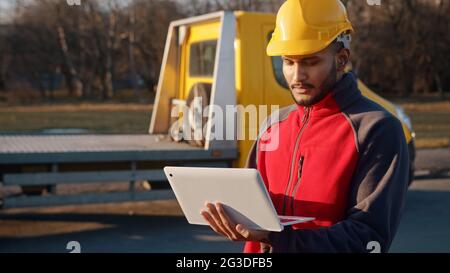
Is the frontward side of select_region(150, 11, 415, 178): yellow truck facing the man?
no

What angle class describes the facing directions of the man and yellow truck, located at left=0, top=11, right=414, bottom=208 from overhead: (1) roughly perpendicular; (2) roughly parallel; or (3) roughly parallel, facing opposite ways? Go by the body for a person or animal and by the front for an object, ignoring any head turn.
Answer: roughly parallel, facing opposite ways

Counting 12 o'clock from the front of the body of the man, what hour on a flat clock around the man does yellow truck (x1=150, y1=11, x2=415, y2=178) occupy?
The yellow truck is roughly at 4 o'clock from the man.

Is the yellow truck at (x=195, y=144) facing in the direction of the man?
no

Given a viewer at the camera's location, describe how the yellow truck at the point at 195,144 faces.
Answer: facing away from the viewer and to the right of the viewer

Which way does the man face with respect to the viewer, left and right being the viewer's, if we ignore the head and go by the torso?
facing the viewer and to the left of the viewer

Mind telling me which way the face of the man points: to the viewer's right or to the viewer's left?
to the viewer's left

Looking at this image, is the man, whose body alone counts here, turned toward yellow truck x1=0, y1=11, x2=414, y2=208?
no

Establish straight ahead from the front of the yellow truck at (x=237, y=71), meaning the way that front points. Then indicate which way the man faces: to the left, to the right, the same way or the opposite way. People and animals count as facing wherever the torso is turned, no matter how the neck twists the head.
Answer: the opposite way
